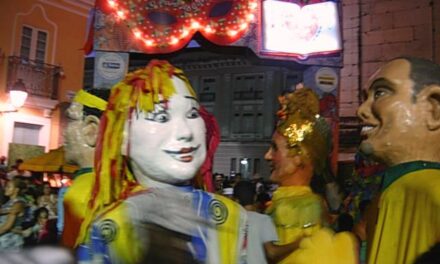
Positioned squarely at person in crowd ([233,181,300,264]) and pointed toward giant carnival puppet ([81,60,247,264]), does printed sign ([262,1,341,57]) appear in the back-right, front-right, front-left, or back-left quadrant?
back-right

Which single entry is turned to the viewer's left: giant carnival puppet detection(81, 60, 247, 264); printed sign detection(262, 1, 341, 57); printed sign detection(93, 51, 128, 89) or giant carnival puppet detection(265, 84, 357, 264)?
giant carnival puppet detection(265, 84, 357, 264)

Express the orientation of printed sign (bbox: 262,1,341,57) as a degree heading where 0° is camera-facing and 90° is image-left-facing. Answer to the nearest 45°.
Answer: approximately 0°

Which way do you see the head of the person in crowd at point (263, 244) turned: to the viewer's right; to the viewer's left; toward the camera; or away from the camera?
away from the camera

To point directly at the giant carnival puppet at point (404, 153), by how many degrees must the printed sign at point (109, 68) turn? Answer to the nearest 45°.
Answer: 0° — it already faces it

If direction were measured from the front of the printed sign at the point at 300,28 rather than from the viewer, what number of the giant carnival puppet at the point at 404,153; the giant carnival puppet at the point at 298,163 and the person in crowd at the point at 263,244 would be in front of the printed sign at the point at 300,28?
3

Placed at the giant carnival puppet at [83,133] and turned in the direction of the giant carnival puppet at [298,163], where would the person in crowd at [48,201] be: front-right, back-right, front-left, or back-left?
back-left

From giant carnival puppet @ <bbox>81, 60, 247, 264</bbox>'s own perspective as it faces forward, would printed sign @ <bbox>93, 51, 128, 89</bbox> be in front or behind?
behind
